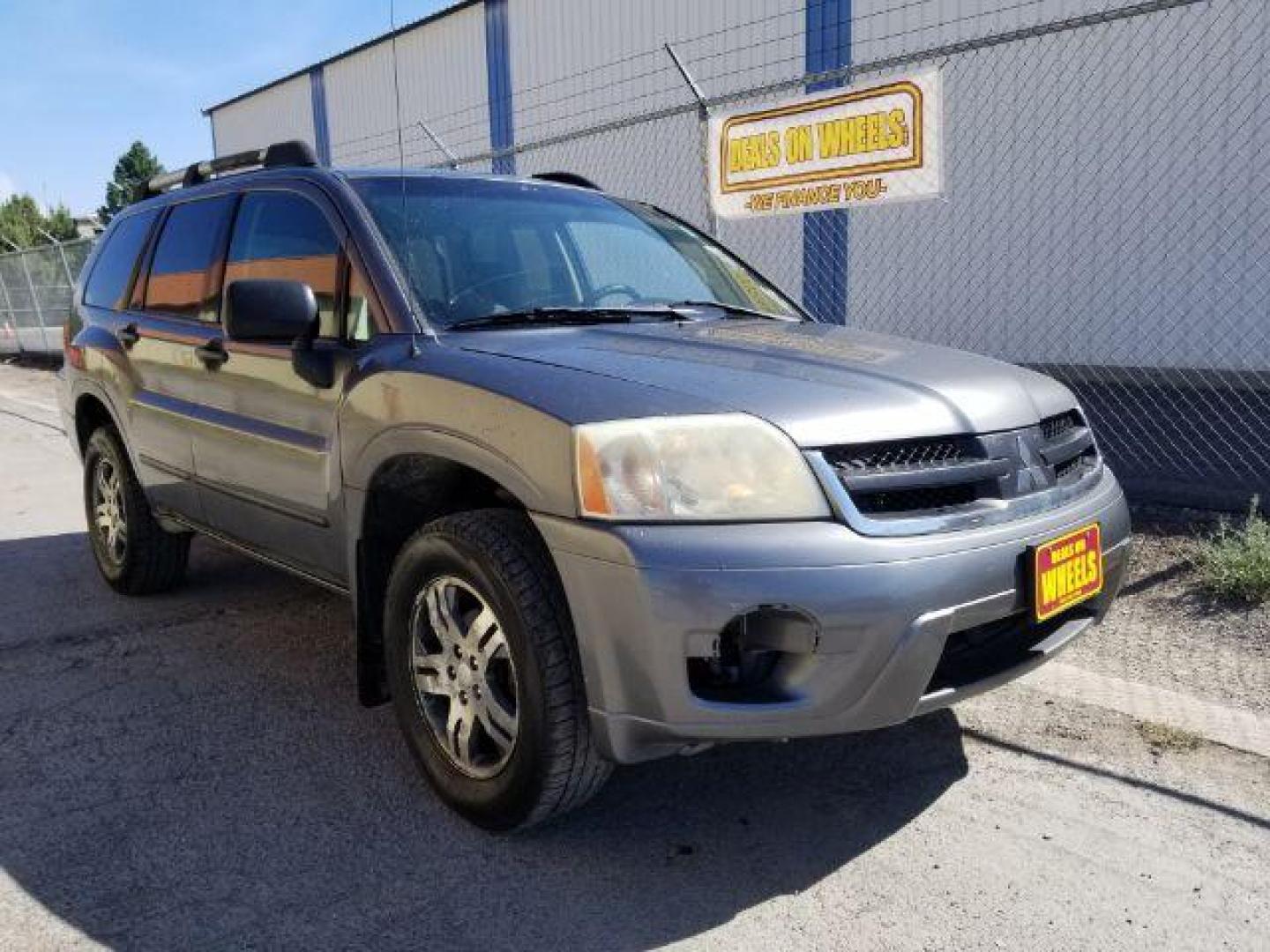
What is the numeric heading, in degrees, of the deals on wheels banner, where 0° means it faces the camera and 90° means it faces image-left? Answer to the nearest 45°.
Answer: approximately 45°

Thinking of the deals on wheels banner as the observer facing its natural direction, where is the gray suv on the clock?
The gray suv is roughly at 11 o'clock from the deals on wheels banner.

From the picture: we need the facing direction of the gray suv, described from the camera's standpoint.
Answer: facing the viewer and to the right of the viewer

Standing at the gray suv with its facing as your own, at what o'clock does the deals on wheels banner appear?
The deals on wheels banner is roughly at 8 o'clock from the gray suv.

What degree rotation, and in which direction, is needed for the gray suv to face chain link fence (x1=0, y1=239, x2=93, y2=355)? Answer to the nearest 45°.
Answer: approximately 180°

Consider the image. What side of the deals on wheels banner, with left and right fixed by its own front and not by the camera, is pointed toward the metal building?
back

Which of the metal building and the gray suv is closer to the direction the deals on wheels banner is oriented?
the gray suv

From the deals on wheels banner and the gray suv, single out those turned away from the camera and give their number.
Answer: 0

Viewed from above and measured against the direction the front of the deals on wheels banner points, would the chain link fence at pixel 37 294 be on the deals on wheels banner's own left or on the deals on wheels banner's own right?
on the deals on wheels banner's own right

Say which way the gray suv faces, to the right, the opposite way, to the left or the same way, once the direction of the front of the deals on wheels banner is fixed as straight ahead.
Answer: to the left
